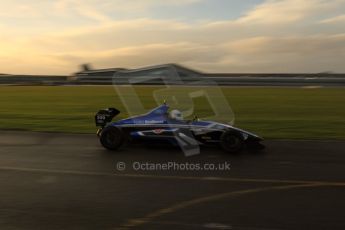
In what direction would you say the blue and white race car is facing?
to the viewer's right
